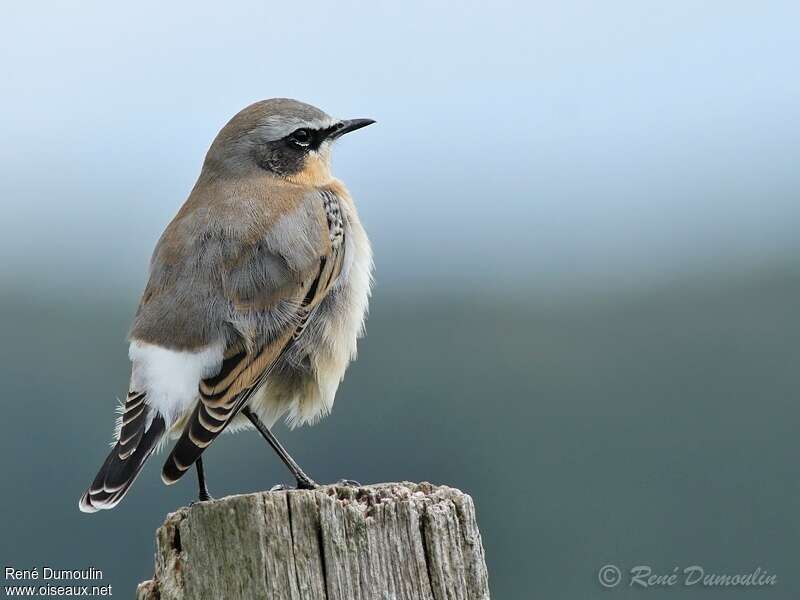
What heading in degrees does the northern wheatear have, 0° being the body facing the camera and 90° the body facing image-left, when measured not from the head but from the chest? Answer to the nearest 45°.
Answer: approximately 225°
